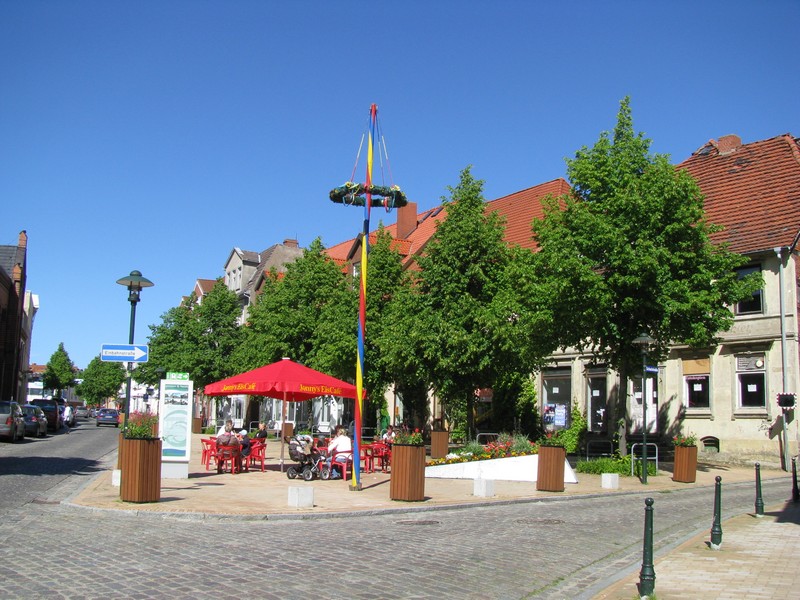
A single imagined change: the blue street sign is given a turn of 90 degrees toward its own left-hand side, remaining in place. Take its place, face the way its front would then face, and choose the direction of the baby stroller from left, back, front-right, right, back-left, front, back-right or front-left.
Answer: front-left

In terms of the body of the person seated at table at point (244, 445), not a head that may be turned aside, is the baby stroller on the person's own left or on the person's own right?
on the person's own left

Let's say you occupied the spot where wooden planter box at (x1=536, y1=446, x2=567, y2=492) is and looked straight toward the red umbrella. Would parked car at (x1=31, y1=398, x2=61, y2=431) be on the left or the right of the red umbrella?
right

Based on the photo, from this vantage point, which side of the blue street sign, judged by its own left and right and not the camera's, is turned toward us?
front

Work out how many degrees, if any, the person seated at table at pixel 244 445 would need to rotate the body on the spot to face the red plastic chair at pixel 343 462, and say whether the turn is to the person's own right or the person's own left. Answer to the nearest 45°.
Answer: approximately 135° to the person's own left

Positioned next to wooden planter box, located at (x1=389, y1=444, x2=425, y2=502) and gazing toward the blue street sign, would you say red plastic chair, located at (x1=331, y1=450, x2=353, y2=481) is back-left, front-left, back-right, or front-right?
front-right

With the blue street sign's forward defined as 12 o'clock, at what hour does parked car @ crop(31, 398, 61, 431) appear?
The parked car is roughly at 6 o'clock from the blue street sign.

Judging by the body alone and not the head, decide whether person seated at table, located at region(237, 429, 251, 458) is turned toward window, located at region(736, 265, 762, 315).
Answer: no

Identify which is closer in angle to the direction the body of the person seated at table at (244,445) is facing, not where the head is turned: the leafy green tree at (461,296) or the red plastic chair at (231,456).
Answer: the red plastic chair
